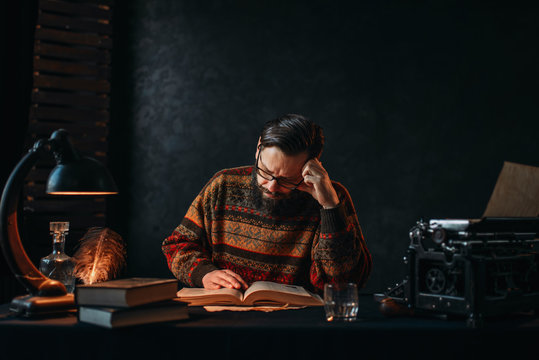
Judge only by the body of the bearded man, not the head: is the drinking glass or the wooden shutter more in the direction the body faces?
the drinking glass

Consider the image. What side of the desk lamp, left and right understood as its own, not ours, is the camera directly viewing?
right

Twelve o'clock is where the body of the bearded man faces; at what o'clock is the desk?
The desk is roughly at 12 o'clock from the bearded man.

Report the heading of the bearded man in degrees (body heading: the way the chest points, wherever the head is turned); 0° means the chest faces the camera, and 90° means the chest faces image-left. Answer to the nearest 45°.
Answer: approximately 0°

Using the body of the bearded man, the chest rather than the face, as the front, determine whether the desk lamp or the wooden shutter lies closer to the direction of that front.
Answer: the desk lamp

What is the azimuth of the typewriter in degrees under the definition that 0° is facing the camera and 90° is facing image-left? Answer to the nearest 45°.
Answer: approximately 135°
